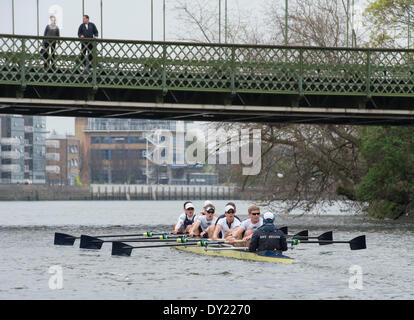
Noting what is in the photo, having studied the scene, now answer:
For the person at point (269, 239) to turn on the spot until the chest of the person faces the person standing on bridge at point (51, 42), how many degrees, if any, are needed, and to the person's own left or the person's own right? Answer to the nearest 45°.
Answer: approximately 45° to the person's own left

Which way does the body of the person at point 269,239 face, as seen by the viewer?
away from the camera

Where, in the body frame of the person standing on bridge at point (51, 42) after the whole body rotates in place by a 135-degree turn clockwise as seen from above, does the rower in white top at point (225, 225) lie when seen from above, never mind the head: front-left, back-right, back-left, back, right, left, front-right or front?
back

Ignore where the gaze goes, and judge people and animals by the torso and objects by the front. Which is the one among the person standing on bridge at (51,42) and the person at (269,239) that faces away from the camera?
the person

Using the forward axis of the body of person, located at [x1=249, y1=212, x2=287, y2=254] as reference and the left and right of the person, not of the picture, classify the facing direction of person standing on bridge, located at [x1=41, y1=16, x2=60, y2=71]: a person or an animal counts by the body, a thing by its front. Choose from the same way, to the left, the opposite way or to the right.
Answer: the opposite way

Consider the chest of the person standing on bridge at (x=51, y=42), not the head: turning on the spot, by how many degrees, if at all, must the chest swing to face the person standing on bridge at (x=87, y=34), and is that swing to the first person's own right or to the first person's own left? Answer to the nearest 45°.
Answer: approximately 90° to the first person's own left

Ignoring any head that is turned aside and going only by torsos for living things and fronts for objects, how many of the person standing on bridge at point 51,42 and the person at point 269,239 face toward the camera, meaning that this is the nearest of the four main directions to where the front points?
1

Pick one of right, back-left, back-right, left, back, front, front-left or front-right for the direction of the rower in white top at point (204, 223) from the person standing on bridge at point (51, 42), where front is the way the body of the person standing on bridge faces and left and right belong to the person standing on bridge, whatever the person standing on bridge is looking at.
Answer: front-left

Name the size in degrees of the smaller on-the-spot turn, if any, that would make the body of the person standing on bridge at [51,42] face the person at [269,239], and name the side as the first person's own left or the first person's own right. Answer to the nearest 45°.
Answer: approximately 45° to the first person's own left

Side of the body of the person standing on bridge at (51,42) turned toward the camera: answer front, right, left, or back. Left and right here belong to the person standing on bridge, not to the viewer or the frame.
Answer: front

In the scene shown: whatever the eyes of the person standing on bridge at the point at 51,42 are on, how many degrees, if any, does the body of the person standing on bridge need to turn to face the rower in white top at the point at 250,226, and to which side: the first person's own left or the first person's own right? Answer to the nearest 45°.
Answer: approximately 45° to the first person's own left
